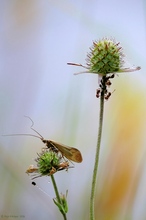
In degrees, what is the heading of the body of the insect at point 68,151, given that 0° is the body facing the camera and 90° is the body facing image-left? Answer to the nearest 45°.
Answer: approximately 90°
